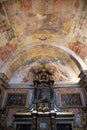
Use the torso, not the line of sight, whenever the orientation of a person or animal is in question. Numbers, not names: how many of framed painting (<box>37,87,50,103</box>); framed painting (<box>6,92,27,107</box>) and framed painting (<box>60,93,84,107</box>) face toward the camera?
3

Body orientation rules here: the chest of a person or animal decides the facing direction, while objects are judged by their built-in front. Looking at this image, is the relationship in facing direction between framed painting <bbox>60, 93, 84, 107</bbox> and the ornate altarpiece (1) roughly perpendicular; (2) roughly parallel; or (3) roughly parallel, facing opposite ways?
roughly parallel

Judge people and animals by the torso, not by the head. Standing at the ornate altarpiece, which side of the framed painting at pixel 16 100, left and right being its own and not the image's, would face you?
left

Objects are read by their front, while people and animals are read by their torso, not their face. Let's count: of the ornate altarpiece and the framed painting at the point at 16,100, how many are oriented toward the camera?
2

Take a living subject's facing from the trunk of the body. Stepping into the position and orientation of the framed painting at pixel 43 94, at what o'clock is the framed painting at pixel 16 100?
the framed painting at pixel 16 100 is roughly at 3 o'clock from the framed painting at pixel 43 94.

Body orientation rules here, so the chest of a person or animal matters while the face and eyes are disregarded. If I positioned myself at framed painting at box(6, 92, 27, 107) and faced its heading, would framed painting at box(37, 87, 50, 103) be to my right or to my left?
on my left

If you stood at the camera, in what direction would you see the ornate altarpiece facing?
facing the viewer

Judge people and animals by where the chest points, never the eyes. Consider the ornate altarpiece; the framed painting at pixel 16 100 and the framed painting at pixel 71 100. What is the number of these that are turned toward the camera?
3

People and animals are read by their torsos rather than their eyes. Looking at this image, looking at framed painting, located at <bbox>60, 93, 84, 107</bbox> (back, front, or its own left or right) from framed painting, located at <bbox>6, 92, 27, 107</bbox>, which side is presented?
right

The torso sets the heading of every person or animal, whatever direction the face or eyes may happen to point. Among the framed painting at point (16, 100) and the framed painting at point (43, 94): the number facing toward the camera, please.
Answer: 2

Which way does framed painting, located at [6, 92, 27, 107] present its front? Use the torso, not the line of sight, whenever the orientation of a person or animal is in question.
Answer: toward the camera

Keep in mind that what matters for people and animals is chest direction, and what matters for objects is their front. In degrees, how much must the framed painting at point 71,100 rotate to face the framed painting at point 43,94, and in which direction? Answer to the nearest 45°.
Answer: approximately 90° to its right

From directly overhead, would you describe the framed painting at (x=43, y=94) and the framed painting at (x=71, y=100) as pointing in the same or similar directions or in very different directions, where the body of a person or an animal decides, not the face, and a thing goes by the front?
same or similar directions

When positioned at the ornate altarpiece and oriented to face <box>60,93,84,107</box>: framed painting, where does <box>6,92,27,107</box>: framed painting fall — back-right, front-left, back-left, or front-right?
back-left
